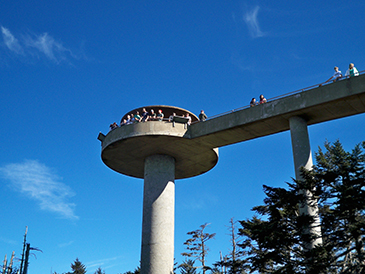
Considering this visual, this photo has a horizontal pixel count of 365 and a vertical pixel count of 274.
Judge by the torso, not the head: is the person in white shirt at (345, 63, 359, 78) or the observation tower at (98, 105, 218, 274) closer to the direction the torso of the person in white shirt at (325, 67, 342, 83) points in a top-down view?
the observation tower

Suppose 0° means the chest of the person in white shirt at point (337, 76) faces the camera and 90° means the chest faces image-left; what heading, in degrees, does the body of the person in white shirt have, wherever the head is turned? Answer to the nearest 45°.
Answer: approximately 45°
